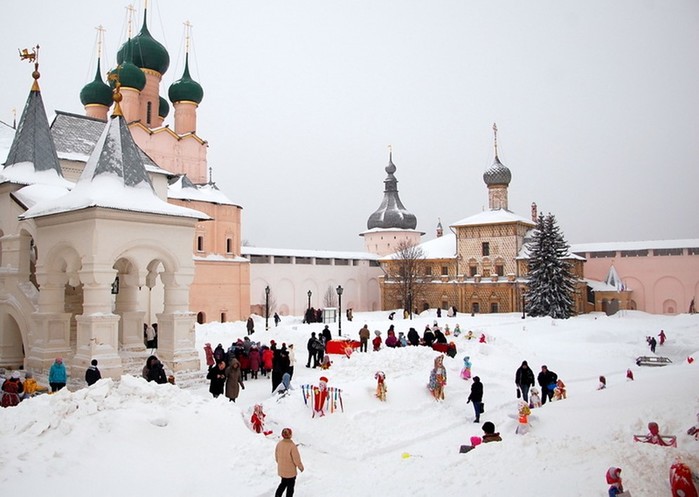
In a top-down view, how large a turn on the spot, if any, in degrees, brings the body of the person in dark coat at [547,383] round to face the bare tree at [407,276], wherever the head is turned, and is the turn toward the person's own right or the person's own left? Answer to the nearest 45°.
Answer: approximately 135° to the person's own right

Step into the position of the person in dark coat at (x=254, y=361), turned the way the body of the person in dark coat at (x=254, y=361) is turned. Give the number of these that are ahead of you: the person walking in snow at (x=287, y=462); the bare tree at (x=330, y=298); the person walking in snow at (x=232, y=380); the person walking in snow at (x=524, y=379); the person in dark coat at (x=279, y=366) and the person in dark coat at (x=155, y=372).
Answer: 1

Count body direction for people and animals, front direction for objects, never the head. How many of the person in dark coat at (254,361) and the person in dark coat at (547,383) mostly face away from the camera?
1

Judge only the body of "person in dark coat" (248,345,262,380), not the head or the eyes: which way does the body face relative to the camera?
away from the camera

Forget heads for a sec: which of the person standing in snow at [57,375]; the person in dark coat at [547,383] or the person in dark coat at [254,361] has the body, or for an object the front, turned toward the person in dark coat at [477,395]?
the person in dark coat at [547,383]

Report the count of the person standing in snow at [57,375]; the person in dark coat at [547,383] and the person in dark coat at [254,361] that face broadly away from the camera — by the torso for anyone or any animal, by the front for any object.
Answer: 2

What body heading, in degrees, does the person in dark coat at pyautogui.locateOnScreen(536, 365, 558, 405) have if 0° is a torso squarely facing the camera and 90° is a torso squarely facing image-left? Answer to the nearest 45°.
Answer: approximately 45°

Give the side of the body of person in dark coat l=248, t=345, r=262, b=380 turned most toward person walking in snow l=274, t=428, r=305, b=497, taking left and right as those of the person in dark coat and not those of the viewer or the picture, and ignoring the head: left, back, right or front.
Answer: back

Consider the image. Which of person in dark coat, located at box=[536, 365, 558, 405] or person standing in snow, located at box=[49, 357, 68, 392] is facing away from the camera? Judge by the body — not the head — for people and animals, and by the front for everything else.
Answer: the person standing in snow

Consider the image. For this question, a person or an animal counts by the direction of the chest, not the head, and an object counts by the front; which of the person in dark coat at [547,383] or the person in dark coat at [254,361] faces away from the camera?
the person in dark coat at [254,361]
